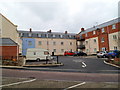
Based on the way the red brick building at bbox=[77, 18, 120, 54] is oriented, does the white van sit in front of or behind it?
in front

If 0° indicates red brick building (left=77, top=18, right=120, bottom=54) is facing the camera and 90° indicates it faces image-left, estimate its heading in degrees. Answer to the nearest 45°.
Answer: approximately 45°
